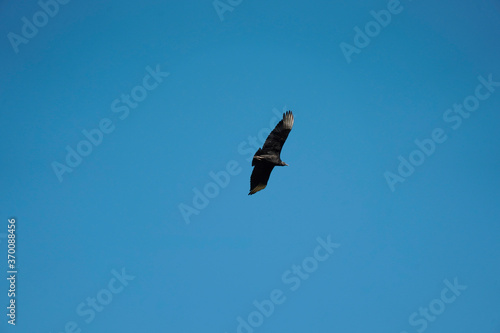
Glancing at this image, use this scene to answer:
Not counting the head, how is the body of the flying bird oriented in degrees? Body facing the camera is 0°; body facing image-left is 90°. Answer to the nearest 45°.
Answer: approximately 270°
